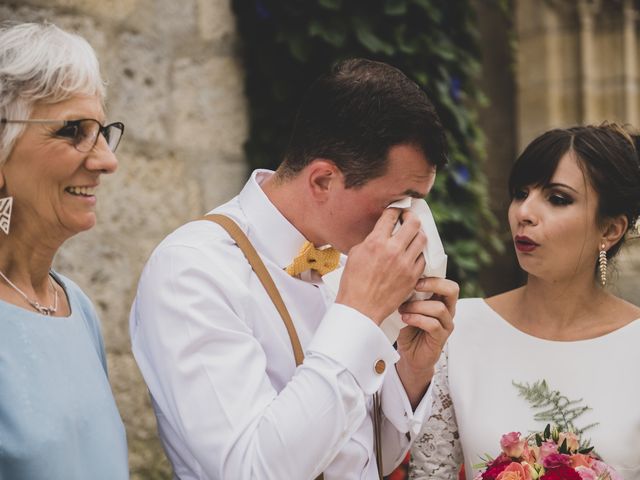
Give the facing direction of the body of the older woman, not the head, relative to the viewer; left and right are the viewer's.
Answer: facing the viewer and to the right of the viewer

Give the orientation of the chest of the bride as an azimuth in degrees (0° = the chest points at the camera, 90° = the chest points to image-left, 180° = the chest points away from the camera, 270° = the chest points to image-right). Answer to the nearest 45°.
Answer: approximately 0°

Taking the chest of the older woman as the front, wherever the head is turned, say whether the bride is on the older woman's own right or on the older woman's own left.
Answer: on the older woman's own left

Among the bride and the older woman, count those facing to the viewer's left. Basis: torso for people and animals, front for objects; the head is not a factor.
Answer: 0

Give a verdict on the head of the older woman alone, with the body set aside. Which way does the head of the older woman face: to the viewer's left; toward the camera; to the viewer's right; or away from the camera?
to the viewer's right

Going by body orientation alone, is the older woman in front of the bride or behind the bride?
in front

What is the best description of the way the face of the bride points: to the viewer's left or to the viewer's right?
to the viewer's left
